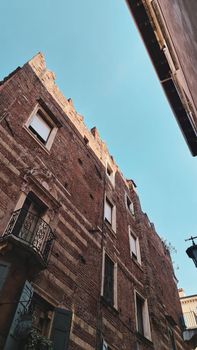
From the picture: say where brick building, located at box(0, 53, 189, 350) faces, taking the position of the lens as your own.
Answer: facing the viewer and to the right of the viewer

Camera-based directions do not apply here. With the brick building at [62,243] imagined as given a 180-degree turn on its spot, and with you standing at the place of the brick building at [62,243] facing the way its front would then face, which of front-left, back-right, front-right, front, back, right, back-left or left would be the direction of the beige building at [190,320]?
right
